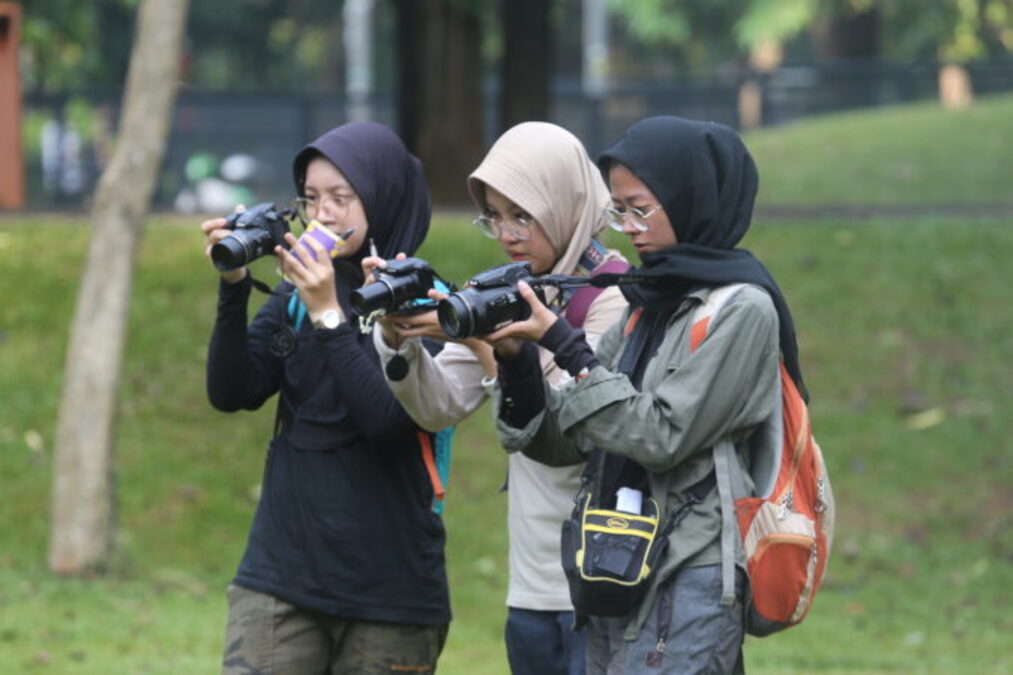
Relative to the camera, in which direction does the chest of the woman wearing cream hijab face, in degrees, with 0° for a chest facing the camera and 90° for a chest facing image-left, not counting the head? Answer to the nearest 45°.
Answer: approximately 45°

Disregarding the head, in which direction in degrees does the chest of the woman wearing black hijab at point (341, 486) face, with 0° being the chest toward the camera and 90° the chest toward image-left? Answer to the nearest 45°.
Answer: approximately 45°

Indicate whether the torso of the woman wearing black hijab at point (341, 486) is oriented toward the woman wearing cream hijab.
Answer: no

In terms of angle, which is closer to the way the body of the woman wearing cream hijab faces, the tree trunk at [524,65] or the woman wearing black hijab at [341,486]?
the woman wearing black hijab

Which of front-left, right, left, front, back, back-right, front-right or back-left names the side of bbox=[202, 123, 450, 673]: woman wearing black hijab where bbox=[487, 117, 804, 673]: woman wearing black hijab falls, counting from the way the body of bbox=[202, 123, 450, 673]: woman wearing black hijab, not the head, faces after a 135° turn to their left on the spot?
front-right

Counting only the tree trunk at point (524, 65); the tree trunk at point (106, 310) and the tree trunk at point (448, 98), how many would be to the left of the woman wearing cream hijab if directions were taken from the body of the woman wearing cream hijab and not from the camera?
0

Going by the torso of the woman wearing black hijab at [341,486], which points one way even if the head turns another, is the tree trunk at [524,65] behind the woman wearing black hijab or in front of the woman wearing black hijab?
behind

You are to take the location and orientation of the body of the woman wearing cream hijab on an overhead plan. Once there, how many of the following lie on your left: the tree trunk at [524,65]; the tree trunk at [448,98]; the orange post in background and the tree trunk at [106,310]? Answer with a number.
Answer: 0

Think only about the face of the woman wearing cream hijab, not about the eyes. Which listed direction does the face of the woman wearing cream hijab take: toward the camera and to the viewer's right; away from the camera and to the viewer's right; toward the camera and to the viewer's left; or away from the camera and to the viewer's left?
toward the camera and to the viewer's left

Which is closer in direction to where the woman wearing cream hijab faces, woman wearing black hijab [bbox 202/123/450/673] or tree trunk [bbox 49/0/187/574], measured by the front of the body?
the woman wearing black hijab

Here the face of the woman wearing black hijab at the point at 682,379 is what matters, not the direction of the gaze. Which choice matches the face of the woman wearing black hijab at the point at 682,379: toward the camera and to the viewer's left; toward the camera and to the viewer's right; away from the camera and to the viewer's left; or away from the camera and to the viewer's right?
toward the camera and to the viewer's left

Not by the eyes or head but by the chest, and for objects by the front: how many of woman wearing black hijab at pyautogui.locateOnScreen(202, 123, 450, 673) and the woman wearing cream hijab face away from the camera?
0

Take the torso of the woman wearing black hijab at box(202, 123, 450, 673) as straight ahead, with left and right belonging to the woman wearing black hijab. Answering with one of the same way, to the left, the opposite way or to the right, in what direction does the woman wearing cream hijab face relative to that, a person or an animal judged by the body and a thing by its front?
the same way

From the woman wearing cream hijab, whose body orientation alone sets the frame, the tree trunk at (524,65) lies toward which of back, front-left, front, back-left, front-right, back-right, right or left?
back-right

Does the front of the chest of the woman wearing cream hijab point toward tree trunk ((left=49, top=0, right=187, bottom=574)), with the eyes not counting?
no

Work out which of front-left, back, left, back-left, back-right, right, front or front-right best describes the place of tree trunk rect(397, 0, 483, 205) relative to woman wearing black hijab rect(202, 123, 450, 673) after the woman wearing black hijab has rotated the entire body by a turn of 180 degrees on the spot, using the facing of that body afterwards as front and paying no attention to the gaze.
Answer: front-left

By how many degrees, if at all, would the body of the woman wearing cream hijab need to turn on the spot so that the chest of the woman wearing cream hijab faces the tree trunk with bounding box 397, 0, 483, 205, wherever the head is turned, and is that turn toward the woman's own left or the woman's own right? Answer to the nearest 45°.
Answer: approximately 135° to the woman's own right
